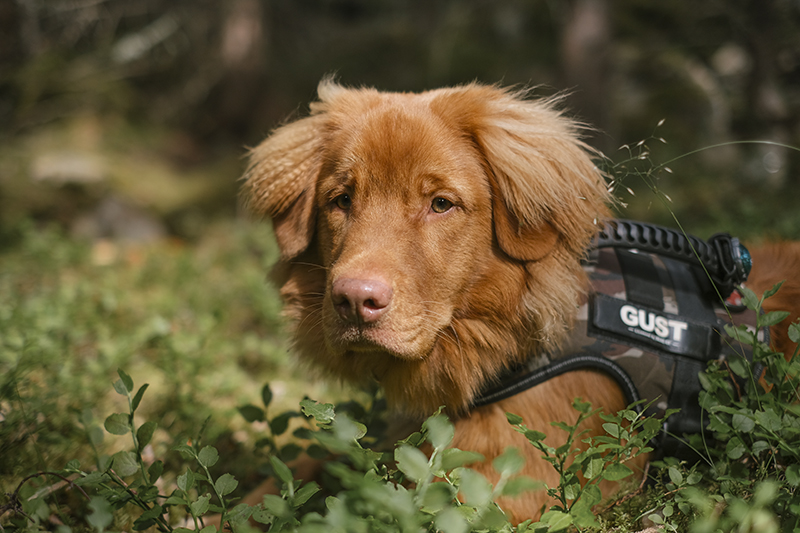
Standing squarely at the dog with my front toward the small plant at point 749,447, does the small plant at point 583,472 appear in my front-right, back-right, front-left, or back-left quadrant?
front-right

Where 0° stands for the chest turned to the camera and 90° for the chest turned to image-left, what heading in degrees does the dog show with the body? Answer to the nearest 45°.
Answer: approximately 45°

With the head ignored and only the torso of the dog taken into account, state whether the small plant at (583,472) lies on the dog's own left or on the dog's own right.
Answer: on the dog's own left

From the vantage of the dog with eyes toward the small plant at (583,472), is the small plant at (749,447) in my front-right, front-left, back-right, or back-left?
front-left

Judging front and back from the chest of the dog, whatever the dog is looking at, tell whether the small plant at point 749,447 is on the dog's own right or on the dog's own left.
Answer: on the dog's own left
